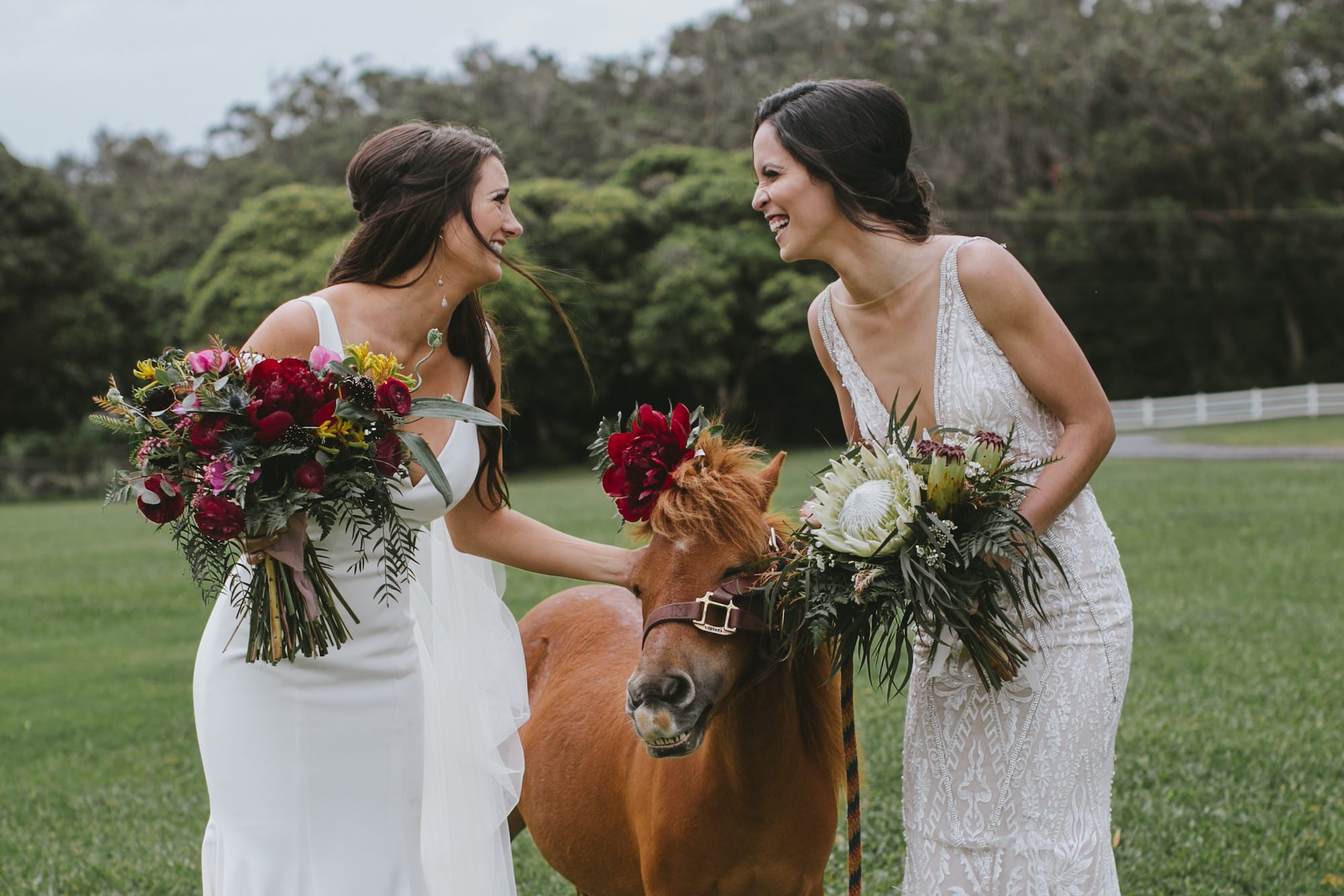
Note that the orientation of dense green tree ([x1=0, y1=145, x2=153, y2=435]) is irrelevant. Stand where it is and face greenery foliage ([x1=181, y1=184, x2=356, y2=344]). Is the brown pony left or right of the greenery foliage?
right

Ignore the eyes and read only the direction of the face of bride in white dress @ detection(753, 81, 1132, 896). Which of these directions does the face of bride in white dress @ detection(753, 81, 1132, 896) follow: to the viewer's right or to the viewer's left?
to the viewer's left

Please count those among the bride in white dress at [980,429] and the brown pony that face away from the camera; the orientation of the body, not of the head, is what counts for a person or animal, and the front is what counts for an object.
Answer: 0

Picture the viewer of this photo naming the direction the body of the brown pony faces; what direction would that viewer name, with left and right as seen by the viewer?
facing the viewer and to the right of the viewer

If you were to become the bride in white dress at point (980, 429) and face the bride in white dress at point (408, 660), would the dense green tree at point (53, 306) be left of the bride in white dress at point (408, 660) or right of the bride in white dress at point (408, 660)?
right

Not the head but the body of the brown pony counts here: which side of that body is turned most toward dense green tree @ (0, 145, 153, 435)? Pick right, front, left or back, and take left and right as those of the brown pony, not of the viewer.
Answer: back

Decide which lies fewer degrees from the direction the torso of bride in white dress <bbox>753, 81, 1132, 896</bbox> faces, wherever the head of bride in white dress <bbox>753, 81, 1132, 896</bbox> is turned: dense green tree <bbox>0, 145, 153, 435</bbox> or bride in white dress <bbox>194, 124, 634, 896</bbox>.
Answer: the bride in white dress

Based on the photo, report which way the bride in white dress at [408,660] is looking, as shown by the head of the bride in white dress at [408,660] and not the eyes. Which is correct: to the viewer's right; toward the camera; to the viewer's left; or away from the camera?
to the viewer's right

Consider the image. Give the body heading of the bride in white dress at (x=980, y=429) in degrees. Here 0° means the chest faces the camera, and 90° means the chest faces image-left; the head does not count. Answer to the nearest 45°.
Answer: approximately 45°
